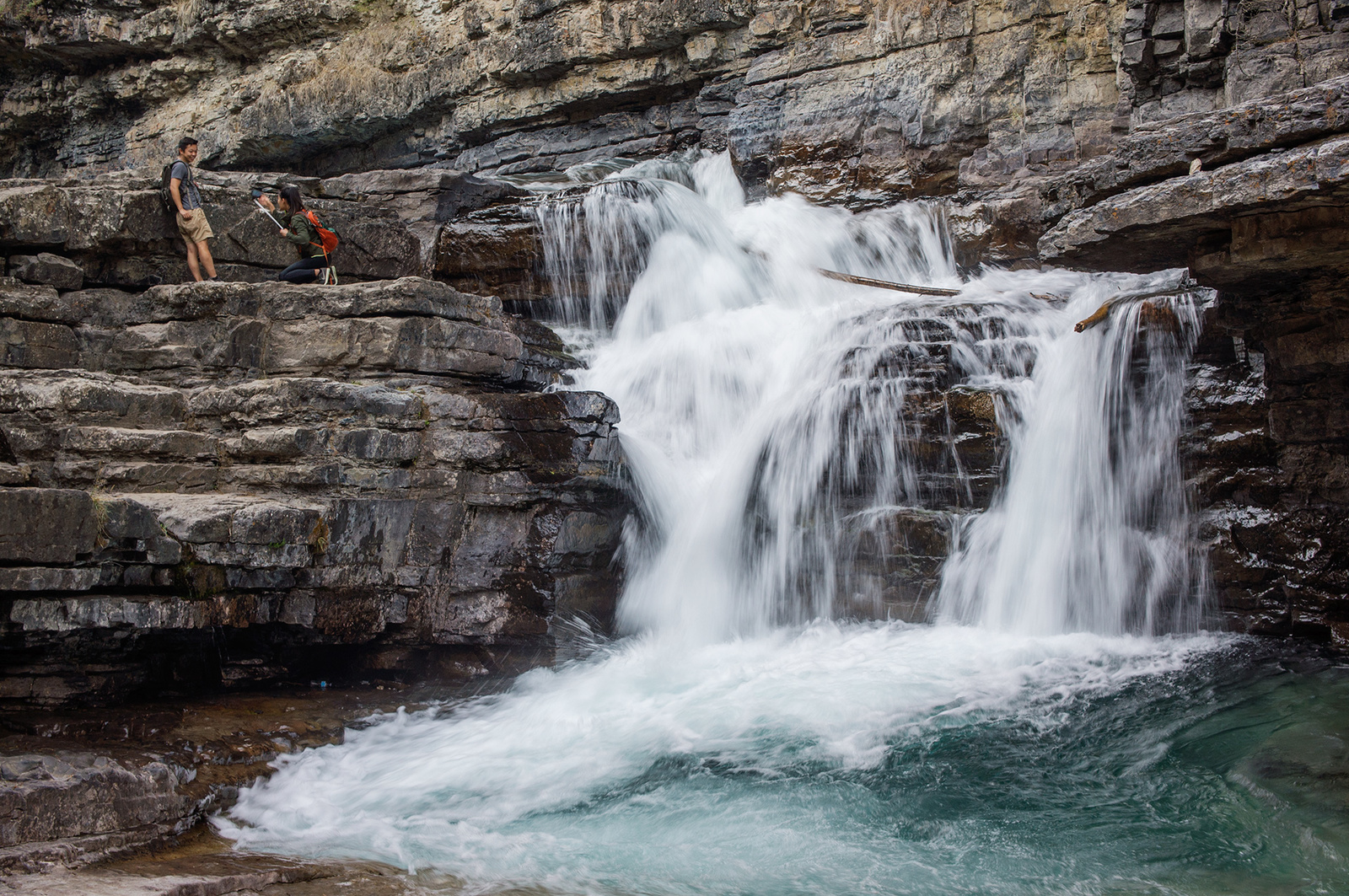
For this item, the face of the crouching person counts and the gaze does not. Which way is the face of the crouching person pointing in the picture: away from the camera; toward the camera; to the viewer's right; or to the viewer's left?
to the viewer's left

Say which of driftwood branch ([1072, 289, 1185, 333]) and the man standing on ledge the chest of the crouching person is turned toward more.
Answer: the man standing on ledge

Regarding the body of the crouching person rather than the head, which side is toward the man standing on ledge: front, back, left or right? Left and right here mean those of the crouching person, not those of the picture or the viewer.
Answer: front

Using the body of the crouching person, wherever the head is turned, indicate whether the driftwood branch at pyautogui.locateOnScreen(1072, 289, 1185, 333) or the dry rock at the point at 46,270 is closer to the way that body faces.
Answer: the dry rock

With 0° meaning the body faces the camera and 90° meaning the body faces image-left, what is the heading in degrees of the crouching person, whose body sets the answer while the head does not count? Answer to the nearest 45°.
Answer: approximately 90°

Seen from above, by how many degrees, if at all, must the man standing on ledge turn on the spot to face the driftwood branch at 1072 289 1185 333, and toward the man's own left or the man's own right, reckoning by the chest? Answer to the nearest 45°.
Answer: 0° — they already face it

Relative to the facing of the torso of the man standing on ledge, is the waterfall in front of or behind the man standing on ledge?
in front

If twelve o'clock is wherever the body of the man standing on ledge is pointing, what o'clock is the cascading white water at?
The cascading white water is roughly at 12 o'clock from the man standing on ledge.

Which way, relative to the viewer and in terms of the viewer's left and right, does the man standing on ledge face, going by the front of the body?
facing the viewer and to the right of the viewer

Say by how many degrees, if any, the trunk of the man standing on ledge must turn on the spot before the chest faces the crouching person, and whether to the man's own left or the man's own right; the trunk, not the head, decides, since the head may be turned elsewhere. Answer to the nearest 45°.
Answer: approximately 45° to the man's own left

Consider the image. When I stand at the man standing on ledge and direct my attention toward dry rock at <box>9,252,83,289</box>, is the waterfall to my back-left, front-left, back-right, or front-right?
back-left

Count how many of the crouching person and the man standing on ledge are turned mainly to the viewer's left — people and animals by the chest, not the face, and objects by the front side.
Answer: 1

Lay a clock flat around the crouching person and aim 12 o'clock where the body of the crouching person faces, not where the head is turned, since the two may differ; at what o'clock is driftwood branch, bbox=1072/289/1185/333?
The driftwood branch is roughly at 7 o'clock from the crouching person.

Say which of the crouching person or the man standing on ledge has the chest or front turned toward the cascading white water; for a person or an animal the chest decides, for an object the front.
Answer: the man standing on ledge

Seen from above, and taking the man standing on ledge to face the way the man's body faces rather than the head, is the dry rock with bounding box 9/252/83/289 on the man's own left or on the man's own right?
on the man's own right
